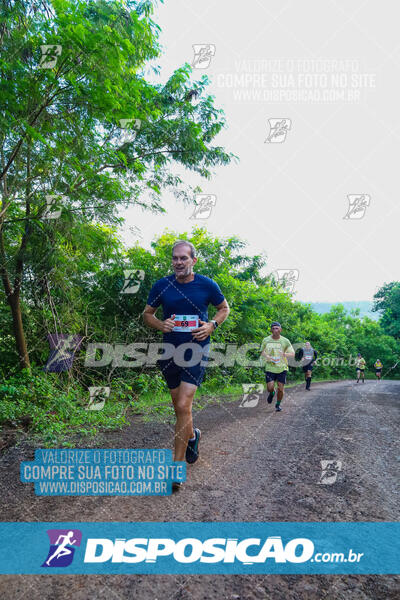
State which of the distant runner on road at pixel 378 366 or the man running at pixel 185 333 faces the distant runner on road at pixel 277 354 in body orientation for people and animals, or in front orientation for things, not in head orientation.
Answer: the distant runner on road at pixel 378 366

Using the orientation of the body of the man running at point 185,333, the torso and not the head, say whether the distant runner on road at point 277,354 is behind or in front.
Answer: behind

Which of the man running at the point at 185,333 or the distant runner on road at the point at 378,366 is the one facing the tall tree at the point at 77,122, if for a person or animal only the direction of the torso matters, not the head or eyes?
the distant runner on road

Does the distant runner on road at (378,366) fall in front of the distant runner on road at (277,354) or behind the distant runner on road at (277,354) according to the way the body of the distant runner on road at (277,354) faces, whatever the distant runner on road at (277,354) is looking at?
behind

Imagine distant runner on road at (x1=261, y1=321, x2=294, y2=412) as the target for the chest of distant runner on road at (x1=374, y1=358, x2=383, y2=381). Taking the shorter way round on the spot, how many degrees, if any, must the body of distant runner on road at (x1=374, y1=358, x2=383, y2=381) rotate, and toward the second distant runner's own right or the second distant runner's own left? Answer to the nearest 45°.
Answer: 0° — they already face them

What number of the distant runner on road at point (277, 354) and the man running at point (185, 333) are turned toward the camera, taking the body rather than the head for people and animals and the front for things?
2

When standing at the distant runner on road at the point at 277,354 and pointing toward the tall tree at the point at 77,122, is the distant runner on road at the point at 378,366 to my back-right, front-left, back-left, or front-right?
back-right
